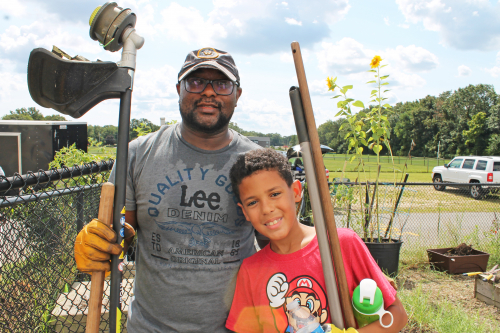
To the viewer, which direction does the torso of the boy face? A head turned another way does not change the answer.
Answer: toward the camera

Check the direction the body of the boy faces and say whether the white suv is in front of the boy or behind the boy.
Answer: behind

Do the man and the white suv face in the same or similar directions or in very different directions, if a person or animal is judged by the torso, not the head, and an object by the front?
very different directions

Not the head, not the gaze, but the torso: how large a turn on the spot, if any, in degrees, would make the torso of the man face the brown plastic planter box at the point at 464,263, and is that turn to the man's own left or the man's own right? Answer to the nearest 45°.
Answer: approximately 135° to the man's own left

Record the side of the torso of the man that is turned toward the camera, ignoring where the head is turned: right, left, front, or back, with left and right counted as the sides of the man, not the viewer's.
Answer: front

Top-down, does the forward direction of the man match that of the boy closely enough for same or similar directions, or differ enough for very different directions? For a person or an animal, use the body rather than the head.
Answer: same or similar directions

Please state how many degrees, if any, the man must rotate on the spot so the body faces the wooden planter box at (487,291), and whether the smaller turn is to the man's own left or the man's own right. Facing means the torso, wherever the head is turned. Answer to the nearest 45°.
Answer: approximately 90° to the man's own left

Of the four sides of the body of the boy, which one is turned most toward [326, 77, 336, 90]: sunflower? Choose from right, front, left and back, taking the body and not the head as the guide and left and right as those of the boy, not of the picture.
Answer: back
